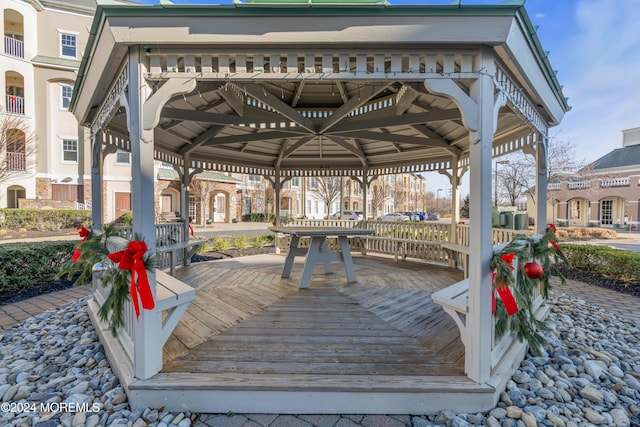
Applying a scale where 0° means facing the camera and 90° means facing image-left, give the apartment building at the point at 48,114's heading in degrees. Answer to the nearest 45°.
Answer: approximately 315°

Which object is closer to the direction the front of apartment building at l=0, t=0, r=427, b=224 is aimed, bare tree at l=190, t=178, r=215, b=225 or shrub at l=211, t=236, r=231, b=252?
the shrub

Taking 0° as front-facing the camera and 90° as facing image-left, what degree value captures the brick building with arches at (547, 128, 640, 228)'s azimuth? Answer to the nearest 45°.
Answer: approximately 45°

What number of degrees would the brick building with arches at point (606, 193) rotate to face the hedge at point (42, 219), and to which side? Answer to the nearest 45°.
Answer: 0° — it already faces it
